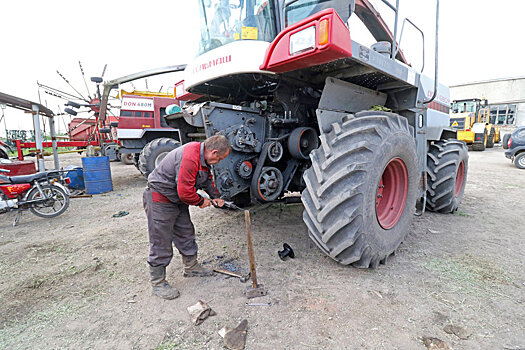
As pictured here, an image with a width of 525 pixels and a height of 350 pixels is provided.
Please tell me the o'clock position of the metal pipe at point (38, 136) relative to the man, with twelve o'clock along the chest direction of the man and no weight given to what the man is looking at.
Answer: The metal pipe is roughly at 8 o'clock from the man.

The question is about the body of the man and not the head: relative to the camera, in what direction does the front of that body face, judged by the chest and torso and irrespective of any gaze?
to the viewer's right

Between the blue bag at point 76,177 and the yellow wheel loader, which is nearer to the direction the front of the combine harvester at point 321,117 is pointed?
the blue bag

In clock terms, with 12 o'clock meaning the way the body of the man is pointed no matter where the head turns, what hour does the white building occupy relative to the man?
The white building is roughly at 11 o'clock from the man.
